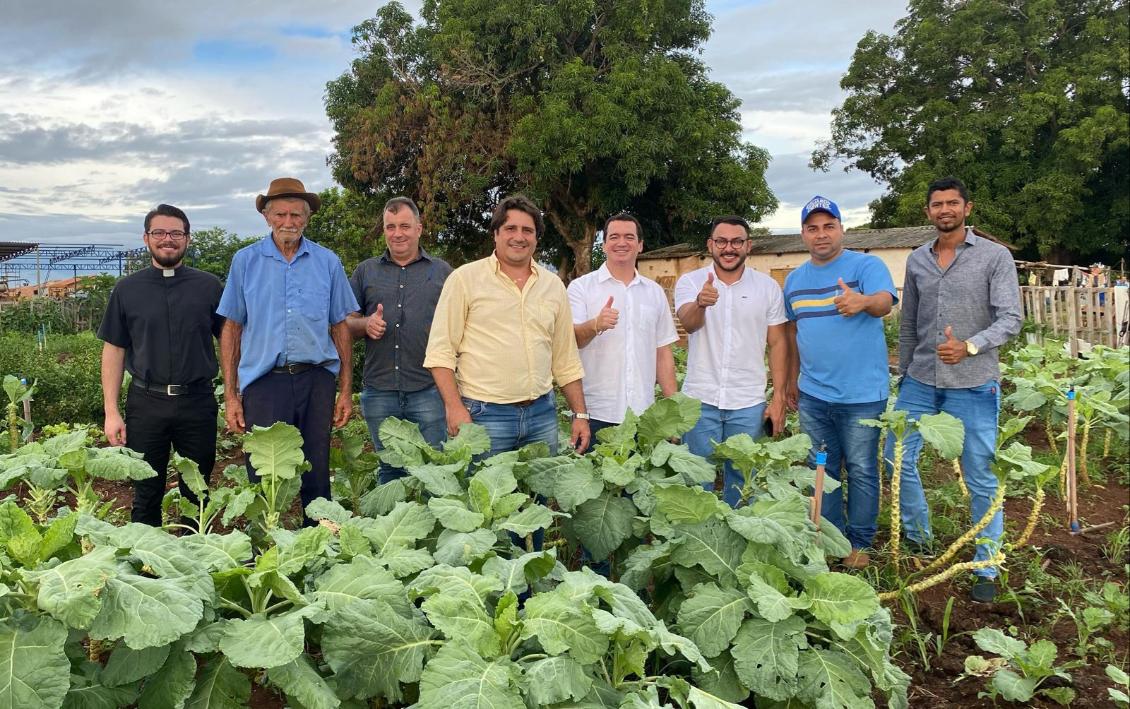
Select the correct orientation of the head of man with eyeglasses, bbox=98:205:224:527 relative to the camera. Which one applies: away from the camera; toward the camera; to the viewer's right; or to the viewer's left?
toward the camera

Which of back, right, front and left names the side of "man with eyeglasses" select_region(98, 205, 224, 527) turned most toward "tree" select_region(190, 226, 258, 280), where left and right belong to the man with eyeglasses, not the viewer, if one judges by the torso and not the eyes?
back

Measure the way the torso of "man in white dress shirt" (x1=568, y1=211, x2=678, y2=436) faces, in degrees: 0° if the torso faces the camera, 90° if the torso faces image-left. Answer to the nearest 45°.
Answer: approximately 0°

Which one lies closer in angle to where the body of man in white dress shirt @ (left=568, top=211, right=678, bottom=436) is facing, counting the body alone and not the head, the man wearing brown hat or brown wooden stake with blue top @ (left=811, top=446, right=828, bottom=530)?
the brown wooden stake with blue top

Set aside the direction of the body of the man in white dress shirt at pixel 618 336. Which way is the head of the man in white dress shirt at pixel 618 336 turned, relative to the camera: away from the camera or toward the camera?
toward the camera

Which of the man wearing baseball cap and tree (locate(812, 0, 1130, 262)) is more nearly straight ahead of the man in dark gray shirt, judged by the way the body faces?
the man wearing baseball cap

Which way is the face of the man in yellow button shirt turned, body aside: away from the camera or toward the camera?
toward the camera

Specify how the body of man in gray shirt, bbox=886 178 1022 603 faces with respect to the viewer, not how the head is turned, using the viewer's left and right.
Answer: facing the viewer and to the left of the viewer

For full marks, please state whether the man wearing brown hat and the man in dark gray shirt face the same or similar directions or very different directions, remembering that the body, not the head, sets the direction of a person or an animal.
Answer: same or similar directions

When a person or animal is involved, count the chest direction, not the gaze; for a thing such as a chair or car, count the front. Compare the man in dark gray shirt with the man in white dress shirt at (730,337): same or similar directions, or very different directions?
same or similar directions

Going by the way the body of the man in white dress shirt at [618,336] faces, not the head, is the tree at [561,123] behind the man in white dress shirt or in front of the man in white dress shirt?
behind

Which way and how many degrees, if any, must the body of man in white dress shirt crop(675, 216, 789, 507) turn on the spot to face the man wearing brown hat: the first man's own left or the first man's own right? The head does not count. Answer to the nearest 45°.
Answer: approximately 90° to the first man's own right

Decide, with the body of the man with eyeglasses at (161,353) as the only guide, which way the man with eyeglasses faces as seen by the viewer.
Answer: toward the camera

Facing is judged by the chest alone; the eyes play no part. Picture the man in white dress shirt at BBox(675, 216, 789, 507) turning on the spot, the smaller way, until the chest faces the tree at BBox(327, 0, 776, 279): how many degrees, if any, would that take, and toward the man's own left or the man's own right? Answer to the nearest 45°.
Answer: approximately 180°

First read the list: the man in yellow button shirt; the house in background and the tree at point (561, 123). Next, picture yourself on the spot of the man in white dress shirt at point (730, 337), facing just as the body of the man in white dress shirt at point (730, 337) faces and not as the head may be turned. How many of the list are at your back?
2
